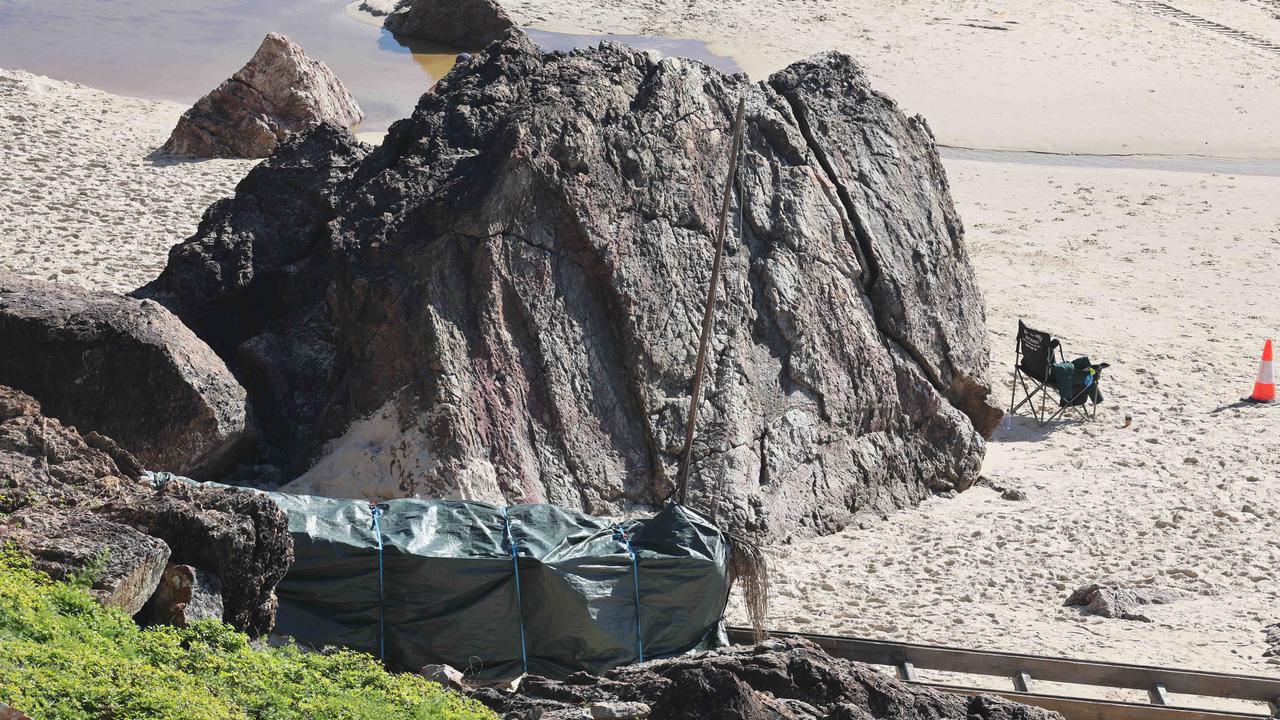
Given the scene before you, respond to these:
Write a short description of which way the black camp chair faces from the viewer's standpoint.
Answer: facing away from the viewer and to the right of the viewer

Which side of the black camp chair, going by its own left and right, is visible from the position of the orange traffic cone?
front

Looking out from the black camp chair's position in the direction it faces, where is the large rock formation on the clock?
The large rock formation is roughly at 6 o'clock from the black camp chair.

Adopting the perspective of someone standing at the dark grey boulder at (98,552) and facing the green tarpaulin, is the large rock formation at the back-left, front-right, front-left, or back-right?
front-left

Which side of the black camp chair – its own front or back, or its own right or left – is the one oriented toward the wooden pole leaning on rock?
back

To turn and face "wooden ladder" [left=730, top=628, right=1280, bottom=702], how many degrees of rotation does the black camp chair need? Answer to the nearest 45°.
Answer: approximately 135° to its right

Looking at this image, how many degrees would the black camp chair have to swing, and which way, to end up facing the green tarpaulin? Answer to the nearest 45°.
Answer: approximately 135° to its right

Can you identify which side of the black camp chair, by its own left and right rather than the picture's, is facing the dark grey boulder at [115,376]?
back

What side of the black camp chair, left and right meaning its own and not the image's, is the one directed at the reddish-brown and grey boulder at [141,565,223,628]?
back

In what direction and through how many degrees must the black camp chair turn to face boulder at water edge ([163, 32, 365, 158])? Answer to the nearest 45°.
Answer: approximately 135° to its left

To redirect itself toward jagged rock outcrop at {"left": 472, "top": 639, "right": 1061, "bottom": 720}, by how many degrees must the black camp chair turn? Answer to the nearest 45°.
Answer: approximately 135° to its right

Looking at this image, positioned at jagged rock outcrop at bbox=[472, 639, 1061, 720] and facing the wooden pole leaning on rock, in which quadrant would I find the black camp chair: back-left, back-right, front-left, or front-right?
front-right

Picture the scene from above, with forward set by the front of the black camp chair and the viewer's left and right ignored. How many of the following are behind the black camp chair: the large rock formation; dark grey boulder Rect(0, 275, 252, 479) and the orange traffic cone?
2
